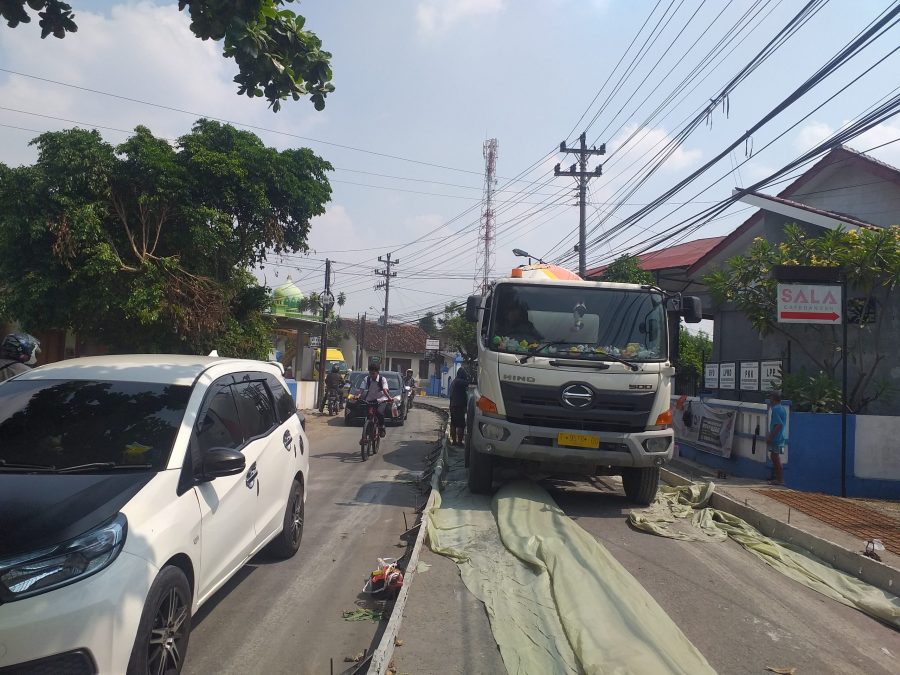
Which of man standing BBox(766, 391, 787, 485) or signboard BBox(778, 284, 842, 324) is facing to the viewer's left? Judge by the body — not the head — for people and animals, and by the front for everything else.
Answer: the man standing

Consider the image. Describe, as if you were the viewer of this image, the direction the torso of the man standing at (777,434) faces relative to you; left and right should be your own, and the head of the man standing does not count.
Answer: facing to the left of the viewer

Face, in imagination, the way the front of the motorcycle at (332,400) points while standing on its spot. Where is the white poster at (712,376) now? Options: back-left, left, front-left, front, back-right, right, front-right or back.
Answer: front-left

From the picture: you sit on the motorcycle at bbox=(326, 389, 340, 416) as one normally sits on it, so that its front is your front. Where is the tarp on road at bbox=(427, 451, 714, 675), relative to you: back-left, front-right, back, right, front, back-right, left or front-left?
back

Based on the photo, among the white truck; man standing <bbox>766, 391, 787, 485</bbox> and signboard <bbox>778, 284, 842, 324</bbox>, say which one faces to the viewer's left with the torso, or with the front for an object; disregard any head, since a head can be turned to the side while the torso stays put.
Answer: the man standing

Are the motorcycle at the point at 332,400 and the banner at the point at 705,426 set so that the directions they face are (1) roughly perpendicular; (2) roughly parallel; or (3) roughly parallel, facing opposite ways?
roughly perpendicular

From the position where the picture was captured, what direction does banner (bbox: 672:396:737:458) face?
facing the viewer and to the left of the viewer

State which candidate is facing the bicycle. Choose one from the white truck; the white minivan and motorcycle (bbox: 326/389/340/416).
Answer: the motorcycle

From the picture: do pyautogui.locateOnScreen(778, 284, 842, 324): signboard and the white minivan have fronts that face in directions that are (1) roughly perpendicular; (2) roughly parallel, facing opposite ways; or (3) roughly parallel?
roughly parallel

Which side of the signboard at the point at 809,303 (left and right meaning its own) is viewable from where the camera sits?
front

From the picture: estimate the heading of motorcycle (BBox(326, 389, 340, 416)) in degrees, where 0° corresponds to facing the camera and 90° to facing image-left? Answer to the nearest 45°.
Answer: approximately 180°

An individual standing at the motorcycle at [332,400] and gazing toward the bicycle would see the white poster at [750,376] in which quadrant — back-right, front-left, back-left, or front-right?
front-left

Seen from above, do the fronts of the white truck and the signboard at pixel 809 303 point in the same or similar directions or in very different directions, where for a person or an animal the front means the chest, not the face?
same or similar directions
